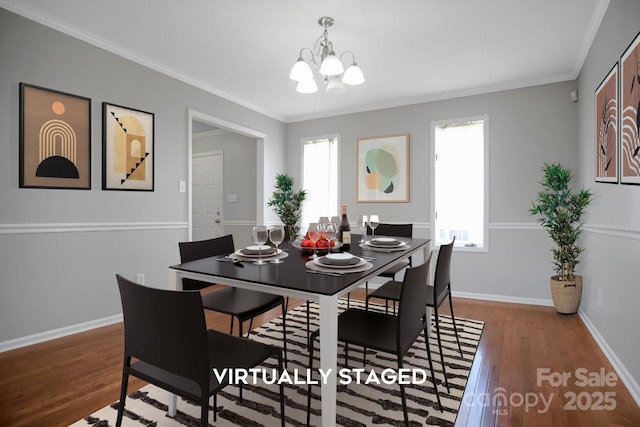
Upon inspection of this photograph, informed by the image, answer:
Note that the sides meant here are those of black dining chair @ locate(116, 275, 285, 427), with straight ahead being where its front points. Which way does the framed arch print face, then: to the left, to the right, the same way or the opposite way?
to the right

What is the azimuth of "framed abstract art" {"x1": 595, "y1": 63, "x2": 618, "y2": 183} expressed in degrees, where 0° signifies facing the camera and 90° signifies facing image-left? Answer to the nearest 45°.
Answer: approximately 90°

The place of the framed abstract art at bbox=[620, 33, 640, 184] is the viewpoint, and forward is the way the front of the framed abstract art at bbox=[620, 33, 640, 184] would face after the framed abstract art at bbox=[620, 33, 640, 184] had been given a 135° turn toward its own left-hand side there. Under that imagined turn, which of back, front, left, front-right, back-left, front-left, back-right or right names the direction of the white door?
back-right

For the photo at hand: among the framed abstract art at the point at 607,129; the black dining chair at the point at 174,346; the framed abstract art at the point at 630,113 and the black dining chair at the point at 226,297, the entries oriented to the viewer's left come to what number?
2

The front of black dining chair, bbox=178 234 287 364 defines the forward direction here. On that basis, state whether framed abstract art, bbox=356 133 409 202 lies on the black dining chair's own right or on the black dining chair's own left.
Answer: on the black dining chair's own left

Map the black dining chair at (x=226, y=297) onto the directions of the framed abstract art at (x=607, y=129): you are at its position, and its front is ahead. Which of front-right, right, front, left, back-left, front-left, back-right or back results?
front-left

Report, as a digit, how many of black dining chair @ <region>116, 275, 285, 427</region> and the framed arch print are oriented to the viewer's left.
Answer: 0

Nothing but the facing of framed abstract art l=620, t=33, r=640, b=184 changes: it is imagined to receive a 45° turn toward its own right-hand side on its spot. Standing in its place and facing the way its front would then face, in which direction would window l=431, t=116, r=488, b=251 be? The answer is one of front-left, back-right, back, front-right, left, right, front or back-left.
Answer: front

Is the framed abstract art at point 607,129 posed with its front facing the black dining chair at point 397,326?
no

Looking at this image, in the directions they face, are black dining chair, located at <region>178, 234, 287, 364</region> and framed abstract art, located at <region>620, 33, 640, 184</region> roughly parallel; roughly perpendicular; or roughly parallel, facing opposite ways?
roughly parallel, facing opposite ways

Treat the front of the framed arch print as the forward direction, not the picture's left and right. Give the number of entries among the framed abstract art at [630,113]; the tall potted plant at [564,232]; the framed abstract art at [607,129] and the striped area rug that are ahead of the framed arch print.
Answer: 4

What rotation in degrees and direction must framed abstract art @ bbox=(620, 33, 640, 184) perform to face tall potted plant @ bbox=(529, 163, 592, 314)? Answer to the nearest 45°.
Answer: approximately 90° to its right

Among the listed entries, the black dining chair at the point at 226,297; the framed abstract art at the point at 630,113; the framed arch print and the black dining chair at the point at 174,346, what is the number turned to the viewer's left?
1

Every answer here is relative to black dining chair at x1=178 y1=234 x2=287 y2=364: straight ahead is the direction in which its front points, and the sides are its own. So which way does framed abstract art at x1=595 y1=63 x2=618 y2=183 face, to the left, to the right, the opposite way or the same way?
the opposite way

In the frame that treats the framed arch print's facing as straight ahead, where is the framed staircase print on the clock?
The framed staircase print is roughly at 10 o'clock from the framed arch print.

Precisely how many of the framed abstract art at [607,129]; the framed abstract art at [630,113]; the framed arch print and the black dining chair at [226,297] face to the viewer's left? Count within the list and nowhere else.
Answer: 2

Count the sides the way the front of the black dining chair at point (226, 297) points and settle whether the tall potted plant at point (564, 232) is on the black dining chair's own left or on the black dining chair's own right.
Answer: on the black dining chair's own left

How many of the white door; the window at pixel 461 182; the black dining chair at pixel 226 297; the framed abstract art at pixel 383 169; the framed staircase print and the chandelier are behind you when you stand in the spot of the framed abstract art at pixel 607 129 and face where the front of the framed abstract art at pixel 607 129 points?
0

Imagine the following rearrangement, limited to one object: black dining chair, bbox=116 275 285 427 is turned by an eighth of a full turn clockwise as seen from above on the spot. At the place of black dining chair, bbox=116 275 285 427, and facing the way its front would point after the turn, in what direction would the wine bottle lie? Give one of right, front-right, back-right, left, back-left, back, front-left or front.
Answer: front-left

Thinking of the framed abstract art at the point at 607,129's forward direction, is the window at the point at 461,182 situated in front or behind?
in front

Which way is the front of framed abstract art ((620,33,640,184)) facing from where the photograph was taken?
facing to the left of the viewer
